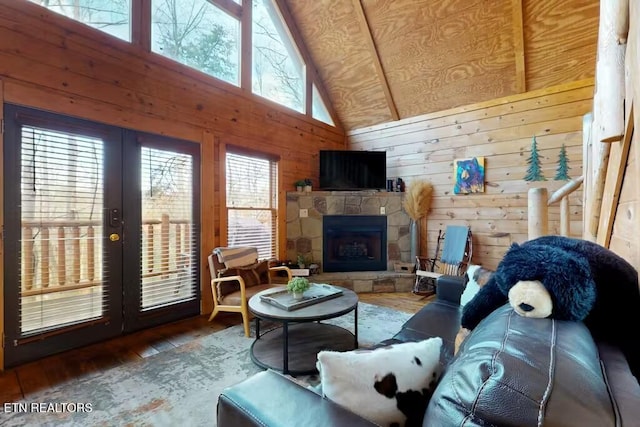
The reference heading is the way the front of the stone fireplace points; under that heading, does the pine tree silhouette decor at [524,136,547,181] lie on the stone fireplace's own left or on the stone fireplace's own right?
on the stone fireplace's own left

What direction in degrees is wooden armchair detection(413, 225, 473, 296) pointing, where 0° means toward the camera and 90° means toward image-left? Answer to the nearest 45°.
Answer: approximately 45°

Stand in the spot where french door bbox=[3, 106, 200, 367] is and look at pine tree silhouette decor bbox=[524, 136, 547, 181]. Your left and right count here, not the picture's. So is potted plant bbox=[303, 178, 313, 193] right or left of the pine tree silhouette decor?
left

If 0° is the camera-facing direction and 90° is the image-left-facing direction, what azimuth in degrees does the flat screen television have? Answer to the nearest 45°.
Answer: approximately 0°

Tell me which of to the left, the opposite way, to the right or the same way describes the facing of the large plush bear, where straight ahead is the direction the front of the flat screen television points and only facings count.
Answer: to the right

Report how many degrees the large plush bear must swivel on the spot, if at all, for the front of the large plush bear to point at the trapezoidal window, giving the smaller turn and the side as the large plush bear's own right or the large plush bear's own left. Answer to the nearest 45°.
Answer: approximately 90° to the large plush bear's own right

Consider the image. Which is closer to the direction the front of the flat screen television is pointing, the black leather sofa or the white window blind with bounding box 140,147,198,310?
the black leather sofa

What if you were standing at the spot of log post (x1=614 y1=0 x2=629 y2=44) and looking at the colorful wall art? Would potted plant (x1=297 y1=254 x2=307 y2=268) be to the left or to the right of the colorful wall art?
left

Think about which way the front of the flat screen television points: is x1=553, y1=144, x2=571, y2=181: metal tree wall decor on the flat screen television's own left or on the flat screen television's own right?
on the flat screen television's own left

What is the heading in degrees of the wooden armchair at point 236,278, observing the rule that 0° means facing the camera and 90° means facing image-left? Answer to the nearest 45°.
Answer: approximately 315°

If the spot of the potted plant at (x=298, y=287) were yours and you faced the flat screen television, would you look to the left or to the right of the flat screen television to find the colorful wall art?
right

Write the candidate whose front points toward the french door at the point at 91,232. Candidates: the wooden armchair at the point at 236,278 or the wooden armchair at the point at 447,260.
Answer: the wooden armchair at the point at 447,260

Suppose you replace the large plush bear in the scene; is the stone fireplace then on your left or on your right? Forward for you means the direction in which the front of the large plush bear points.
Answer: on your right

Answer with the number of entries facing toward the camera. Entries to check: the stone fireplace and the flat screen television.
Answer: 2

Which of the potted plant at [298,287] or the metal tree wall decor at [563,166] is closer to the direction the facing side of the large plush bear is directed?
the potted plant

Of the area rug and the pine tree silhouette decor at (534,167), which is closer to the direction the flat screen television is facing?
the area rug
